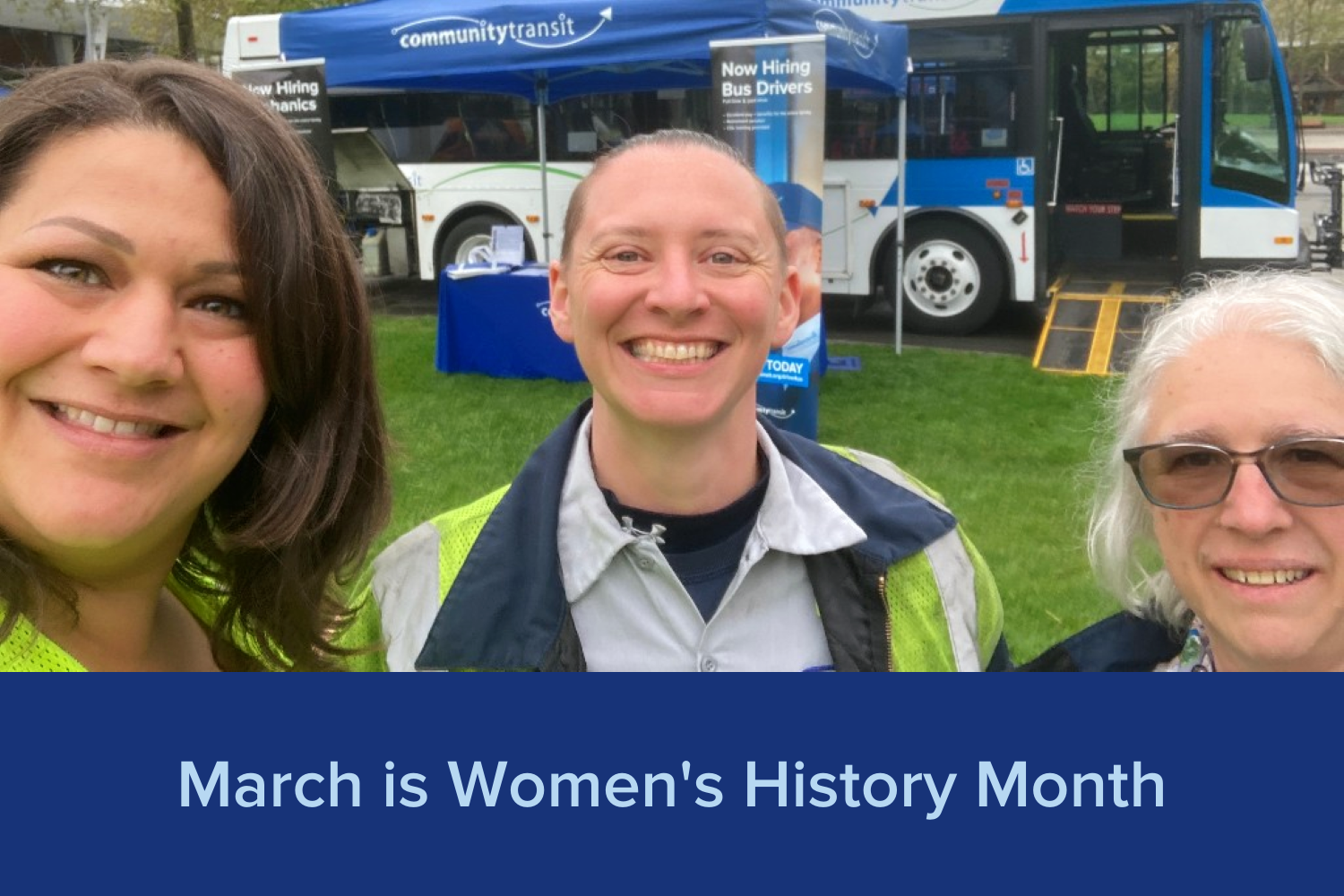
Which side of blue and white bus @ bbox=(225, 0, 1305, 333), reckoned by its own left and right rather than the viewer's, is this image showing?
right

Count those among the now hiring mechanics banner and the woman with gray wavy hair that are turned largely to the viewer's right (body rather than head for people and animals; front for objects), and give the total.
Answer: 0

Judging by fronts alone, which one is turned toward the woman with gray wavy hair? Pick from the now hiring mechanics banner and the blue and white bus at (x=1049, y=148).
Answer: the now hiring mechanics banner

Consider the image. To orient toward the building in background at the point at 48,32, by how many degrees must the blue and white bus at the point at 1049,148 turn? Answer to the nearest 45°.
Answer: approximately 135° to its left

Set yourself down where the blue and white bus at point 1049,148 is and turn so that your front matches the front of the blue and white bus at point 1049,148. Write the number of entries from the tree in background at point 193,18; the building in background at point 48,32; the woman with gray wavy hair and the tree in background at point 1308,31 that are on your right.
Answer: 1

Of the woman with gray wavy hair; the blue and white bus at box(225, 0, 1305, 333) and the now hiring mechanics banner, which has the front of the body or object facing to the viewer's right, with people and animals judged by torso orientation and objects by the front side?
the blue and white bus

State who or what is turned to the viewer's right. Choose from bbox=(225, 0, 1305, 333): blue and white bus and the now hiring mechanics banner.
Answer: the blue and white bus

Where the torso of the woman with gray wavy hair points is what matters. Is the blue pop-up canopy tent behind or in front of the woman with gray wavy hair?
behind

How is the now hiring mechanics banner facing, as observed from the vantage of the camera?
facing the viewer

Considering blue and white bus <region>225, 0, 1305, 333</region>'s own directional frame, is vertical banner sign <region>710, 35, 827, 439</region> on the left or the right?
on its right

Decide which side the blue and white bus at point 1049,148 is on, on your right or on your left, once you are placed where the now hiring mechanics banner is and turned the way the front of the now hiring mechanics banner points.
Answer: on your left

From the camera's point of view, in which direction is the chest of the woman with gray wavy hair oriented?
toward the camera

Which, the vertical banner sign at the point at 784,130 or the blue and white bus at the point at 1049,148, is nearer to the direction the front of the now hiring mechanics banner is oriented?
the vertical banner sign

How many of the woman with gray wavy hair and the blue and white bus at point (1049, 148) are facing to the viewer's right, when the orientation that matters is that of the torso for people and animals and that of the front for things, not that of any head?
1

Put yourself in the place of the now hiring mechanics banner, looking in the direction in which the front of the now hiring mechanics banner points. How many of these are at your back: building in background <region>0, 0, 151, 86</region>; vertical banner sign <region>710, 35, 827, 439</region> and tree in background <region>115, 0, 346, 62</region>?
2

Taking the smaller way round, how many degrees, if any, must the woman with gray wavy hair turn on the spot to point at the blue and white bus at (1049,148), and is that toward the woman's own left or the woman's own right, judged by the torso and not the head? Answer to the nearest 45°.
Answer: approximately 180°
